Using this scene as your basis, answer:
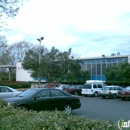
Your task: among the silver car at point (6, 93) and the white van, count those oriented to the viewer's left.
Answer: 0

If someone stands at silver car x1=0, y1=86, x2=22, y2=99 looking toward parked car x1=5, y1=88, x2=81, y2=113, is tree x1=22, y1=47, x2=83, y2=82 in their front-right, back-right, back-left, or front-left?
back-left

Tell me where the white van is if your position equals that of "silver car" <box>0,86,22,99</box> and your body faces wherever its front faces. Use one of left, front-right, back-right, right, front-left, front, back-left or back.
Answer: front-left

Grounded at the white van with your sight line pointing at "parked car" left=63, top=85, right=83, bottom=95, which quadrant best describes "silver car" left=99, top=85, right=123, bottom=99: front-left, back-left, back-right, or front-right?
back-left
